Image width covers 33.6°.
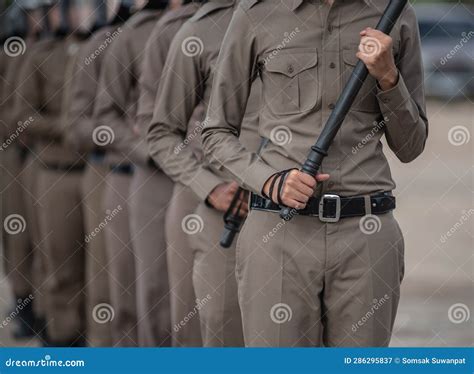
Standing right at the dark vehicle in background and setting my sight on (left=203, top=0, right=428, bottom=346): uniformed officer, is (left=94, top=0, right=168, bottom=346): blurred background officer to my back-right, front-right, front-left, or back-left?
front-right

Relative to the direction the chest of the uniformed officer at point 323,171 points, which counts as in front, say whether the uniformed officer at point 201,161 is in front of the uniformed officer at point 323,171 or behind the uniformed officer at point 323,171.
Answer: behind

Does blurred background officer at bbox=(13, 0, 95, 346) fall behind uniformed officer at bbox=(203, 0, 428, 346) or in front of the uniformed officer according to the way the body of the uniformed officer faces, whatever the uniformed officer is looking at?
behind

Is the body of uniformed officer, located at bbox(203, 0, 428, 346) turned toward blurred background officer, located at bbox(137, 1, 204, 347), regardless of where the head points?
no

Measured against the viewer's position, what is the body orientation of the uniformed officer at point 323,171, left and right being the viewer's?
facing the viewer

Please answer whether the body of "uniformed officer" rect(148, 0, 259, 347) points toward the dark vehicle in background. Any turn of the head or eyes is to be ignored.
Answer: no

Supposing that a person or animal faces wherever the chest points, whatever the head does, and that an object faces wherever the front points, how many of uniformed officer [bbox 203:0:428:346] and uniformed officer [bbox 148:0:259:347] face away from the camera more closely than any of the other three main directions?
0
